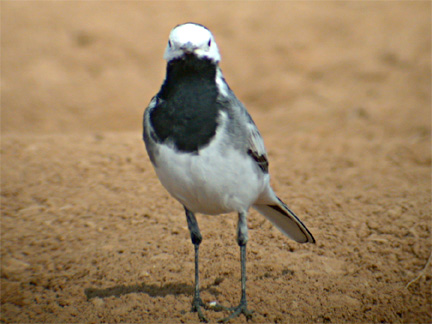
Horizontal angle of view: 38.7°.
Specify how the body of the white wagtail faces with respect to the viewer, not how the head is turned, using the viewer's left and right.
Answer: facing the viewer and to the left of the viewer
